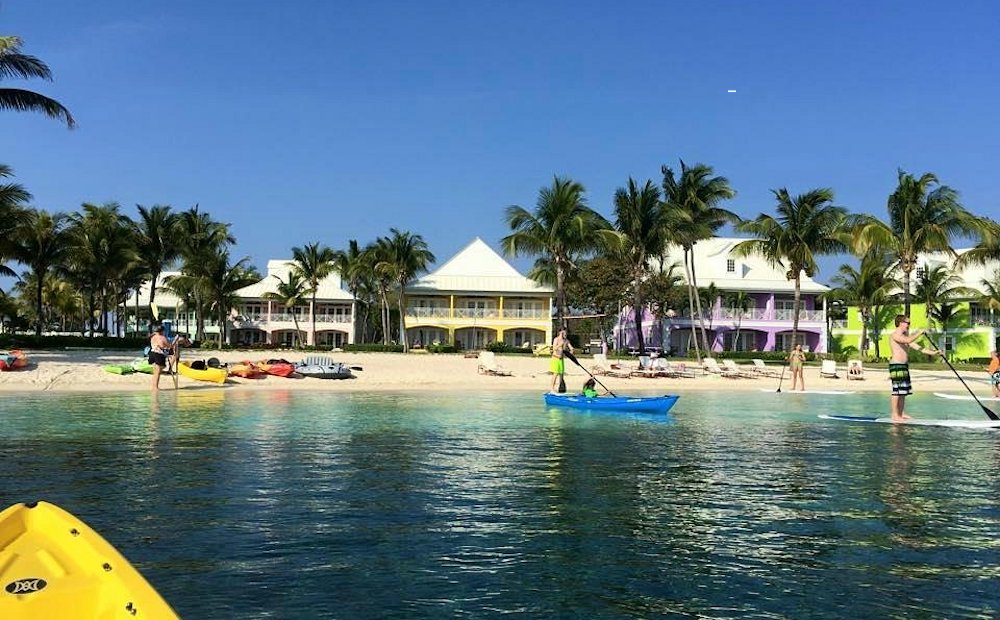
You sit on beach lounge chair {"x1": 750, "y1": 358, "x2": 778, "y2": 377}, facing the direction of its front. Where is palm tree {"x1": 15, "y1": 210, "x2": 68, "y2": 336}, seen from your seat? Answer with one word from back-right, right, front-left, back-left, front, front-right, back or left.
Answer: back-right

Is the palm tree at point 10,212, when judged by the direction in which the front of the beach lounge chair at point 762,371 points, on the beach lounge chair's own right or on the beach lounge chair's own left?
on the beach lounge chair's own right

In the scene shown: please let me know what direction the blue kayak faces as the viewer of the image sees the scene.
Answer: facing to the right of the viewer

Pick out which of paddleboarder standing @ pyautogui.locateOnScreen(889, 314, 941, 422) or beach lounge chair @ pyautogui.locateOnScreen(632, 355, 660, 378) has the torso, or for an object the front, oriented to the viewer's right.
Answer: the paddleboarder standing

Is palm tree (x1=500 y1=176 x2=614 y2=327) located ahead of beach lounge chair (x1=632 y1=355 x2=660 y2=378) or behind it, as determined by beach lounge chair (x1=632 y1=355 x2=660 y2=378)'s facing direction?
behind

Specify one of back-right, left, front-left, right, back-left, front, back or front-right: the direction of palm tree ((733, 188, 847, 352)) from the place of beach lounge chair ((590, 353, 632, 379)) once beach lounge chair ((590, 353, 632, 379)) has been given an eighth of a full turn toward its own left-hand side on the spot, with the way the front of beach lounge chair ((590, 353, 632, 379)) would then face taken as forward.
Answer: front-left

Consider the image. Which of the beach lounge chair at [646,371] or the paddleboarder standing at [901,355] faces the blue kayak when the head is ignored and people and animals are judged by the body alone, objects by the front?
the beach lounge chair

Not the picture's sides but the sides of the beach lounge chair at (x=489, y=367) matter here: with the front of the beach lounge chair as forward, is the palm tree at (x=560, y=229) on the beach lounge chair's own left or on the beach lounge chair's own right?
on the beach lounge chair's own left

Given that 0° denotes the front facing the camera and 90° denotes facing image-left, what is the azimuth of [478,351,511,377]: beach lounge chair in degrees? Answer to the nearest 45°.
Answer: approximately 315°

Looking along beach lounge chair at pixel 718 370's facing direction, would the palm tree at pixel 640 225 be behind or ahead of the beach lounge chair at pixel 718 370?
behind

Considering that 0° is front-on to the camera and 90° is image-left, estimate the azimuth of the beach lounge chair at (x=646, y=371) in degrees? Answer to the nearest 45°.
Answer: approximately 0°
